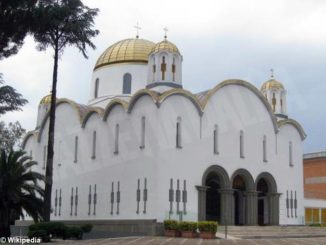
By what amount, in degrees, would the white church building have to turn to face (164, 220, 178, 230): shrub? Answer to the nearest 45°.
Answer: approximately 45° to its right

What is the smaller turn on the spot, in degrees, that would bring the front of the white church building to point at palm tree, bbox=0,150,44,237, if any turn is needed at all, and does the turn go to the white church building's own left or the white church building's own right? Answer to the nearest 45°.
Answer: approximately 90° to the white church building's own right

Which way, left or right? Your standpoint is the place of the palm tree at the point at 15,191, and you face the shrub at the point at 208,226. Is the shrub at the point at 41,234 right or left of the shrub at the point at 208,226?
right

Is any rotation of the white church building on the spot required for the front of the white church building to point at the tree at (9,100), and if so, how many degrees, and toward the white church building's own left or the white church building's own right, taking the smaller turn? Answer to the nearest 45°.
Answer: approximately 90° to the white church building's own right

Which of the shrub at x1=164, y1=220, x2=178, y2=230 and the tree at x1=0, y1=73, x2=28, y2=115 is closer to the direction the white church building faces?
the shrub

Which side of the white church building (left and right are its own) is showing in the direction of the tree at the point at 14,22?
right

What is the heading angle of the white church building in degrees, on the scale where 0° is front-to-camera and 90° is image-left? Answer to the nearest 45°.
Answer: approximately 315°

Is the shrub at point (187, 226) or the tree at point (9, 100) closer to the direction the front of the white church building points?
the shrub
